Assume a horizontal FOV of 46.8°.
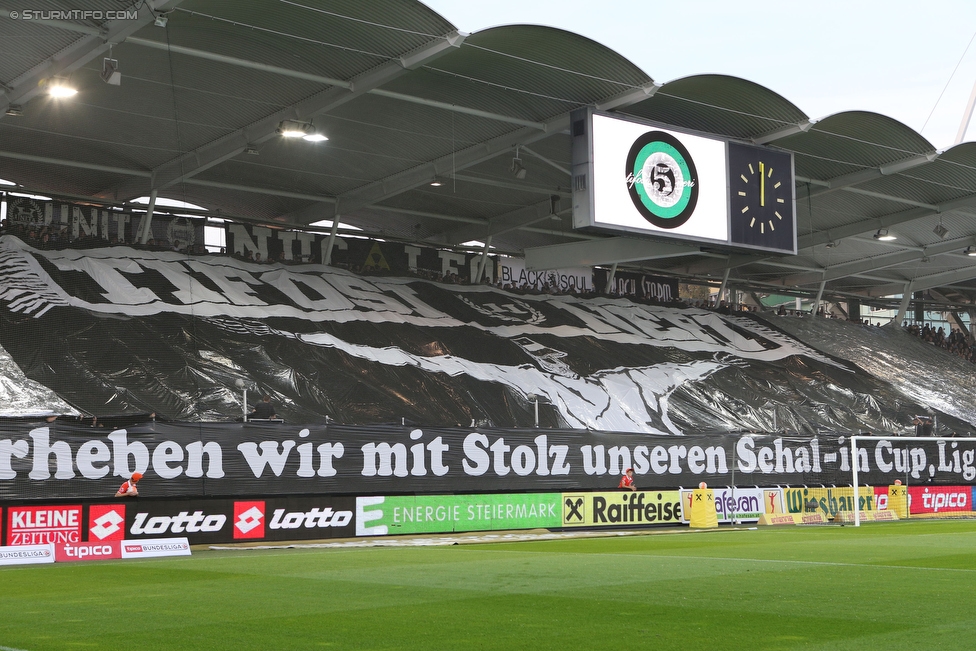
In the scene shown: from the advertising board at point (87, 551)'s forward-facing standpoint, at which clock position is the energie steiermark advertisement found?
The energie steiermark advertisement is roughly at 8 o'clock from the advertising board.

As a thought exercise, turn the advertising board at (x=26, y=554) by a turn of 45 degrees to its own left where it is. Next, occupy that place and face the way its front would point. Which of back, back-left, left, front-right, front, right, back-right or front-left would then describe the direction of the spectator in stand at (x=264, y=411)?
left

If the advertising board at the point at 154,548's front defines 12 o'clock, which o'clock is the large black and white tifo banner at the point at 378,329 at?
The large black and white tifo banner is roughly at 7 o'clock from the advertising board.

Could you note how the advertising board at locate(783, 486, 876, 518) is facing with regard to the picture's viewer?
facing the viewer

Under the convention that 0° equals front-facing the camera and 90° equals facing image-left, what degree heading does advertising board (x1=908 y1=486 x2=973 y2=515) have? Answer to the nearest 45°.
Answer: approximately 315°

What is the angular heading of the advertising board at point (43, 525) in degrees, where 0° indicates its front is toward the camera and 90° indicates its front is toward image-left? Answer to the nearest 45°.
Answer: approximately 0°

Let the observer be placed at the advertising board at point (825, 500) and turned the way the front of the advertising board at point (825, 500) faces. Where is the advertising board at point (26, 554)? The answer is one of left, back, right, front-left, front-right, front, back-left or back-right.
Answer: front-right

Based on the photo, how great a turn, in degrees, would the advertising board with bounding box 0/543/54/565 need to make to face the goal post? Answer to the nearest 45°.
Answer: approximately 90° to its left

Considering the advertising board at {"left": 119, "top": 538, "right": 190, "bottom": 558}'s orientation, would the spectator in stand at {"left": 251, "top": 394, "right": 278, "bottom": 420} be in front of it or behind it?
behind

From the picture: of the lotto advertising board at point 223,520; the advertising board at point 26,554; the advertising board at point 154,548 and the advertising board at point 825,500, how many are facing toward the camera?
4

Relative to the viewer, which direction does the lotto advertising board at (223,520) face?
toward the camera

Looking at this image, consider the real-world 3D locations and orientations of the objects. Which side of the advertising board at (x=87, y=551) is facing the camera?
front
